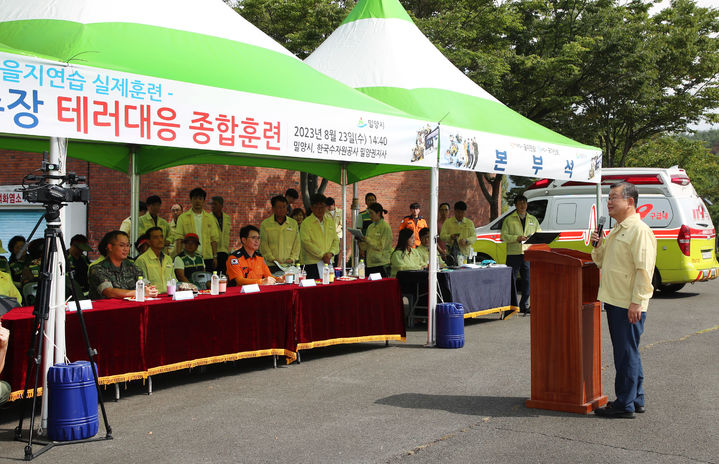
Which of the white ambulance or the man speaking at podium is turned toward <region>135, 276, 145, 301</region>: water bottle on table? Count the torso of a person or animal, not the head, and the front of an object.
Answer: the man speaking at podium

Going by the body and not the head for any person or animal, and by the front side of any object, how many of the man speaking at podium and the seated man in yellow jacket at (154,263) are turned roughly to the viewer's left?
1

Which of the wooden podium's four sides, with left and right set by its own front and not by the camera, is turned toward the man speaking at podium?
back

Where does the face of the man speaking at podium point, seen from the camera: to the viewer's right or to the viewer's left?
to the viewer's left

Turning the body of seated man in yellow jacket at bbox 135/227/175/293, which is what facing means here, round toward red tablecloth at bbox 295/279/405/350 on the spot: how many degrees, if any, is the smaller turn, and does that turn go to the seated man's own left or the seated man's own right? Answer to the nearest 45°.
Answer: approximately 45° to the seated man's own left

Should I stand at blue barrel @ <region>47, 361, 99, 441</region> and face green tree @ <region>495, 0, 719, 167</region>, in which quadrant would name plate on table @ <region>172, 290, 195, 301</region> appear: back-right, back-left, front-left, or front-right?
front-left

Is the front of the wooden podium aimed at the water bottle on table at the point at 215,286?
yes

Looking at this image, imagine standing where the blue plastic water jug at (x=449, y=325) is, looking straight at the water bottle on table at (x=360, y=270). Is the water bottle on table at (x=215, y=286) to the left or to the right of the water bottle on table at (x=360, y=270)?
left

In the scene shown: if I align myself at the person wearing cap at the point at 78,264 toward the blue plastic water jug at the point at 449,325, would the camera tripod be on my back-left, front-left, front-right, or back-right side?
front-right

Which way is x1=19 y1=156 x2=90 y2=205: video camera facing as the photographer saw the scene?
facing to the right of the viewer

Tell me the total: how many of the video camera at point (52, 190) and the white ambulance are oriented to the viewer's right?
1

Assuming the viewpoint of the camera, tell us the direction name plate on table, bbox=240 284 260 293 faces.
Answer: facing the viewer and to the right of the viewer

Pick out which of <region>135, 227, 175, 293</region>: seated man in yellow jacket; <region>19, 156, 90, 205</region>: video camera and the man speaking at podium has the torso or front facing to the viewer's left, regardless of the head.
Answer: the man speaking at podium
